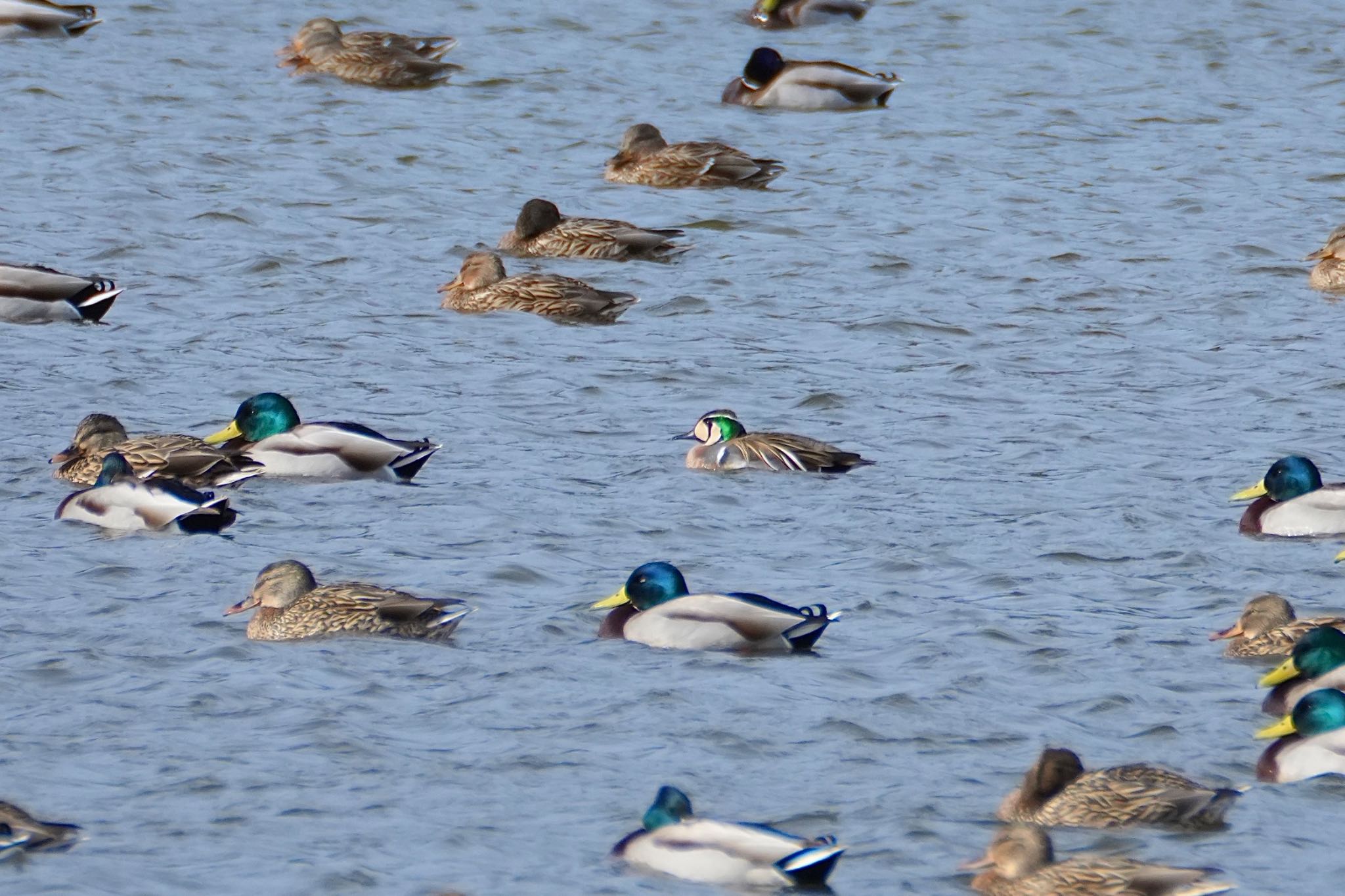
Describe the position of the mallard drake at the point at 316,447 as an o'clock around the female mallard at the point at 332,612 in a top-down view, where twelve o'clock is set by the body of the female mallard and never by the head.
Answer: The mallard drake is roughly at 3 o'clock from the female mallard.

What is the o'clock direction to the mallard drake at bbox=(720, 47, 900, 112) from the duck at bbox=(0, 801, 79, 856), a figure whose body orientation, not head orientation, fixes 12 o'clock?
The mallard drake is roughly at 4 o'clock from the duck.

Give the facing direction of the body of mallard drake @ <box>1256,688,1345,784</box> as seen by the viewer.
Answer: to the viewer's left

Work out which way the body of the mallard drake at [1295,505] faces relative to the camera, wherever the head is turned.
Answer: to the viewer's left

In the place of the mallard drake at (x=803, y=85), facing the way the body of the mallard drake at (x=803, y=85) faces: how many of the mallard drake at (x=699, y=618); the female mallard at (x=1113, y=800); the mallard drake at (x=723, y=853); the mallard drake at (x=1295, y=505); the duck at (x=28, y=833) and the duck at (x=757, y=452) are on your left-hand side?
6

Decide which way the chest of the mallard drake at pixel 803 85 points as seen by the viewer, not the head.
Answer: to the viewer's left

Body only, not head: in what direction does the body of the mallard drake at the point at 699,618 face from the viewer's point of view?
to the viewer's left

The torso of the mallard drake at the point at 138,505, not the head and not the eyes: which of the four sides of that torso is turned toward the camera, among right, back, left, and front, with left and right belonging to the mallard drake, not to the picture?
left

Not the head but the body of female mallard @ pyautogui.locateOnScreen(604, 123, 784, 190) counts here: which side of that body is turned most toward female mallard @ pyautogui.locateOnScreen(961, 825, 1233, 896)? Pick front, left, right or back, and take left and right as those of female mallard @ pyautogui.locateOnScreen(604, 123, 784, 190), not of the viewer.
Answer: left

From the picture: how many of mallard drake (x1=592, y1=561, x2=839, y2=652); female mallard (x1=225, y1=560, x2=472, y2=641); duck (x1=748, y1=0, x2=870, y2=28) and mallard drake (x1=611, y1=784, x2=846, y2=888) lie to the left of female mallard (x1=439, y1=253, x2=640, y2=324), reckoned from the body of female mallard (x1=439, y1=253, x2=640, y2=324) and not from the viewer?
3

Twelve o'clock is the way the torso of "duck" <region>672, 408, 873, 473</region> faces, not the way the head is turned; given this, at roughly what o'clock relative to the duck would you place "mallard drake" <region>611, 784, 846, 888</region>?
The mallard drake is roughly at 9 o'clock from the duck.

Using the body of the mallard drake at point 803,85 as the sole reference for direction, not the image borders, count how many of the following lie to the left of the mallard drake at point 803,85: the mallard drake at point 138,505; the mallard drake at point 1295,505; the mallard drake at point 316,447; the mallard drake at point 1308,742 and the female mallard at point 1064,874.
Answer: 5

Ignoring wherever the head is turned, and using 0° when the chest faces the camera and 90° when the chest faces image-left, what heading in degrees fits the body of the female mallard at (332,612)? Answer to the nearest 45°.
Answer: approximately 90°

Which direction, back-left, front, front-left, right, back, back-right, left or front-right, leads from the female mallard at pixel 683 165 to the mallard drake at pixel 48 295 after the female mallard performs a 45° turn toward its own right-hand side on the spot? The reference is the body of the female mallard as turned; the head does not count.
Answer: left

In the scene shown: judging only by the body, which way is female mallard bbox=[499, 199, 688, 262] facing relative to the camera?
to the viewer's left

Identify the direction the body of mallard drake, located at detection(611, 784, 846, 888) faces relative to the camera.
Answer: to the viewer's left

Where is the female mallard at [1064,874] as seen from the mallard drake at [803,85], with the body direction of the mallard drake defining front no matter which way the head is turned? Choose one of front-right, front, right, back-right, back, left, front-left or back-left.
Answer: left

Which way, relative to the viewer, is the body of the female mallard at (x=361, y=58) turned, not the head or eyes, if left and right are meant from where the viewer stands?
facing to the left of the viewer
